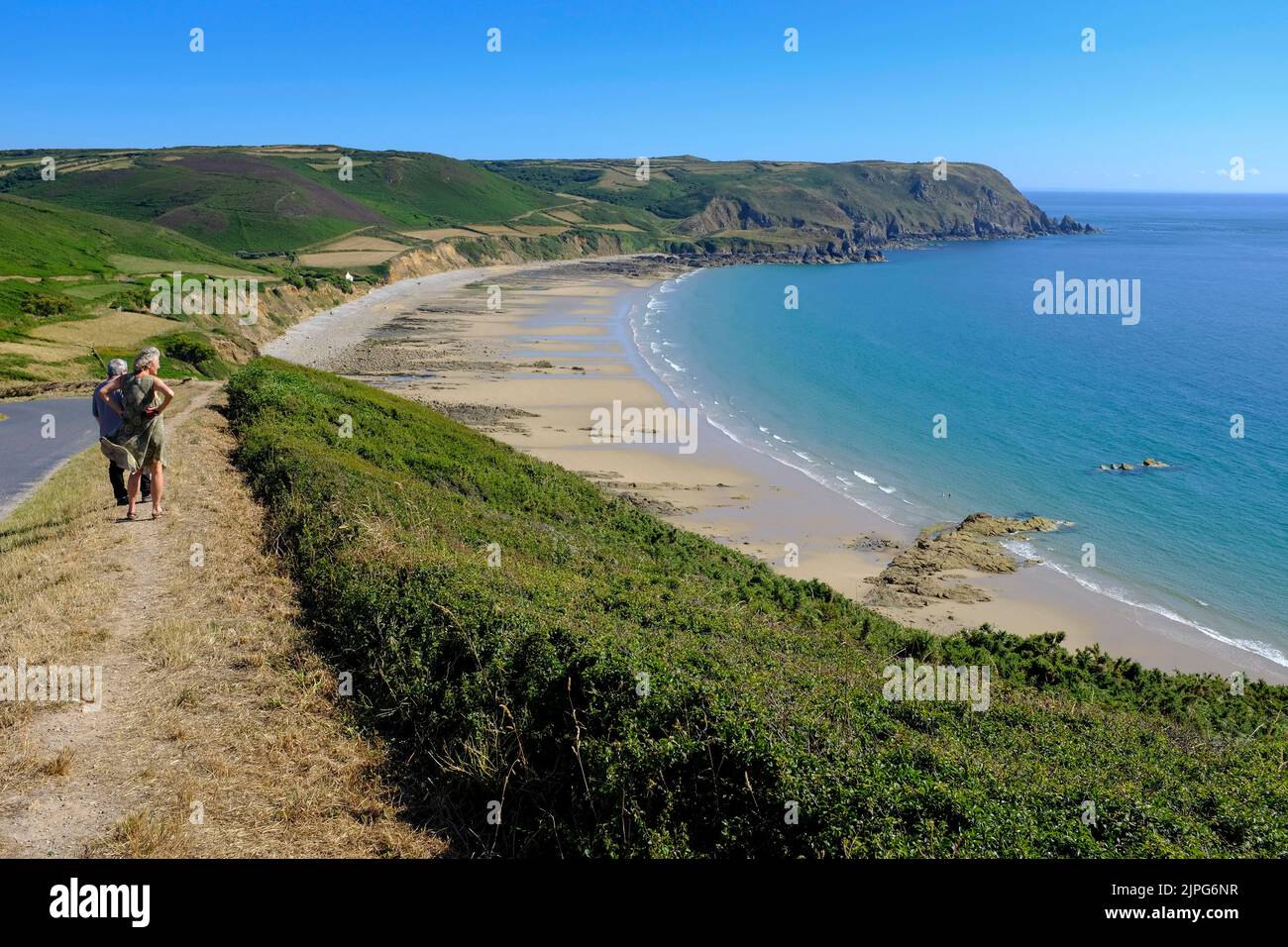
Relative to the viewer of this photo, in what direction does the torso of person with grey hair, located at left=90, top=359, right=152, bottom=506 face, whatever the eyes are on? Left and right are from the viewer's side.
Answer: facing away from the viewer and to the right of the viewer

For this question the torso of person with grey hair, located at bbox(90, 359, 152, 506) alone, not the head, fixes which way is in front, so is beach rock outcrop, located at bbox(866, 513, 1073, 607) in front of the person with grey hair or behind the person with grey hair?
in front
